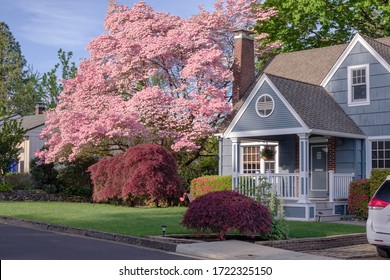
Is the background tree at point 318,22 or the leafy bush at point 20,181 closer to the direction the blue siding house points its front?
the leafy bush

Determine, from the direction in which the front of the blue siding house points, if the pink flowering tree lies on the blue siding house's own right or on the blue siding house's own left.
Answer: on the blue siding house's own right

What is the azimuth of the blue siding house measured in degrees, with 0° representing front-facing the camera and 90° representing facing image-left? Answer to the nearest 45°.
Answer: approximately 45°

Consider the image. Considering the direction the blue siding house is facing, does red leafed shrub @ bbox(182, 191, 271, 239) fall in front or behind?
in front

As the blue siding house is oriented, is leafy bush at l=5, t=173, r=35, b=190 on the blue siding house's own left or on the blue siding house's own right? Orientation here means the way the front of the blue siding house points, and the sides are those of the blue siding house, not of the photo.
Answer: on the blue siding house's own right

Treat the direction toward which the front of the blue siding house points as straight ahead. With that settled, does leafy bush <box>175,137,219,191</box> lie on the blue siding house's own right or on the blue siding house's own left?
on the blue siding house's own right

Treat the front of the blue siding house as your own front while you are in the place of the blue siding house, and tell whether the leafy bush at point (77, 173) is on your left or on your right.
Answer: on your right

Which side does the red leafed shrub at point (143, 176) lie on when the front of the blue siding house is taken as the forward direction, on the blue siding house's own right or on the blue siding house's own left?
on the blue siding house's own right

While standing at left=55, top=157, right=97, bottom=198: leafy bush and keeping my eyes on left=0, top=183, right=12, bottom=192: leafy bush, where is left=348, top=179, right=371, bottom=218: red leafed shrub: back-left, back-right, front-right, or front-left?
back-left

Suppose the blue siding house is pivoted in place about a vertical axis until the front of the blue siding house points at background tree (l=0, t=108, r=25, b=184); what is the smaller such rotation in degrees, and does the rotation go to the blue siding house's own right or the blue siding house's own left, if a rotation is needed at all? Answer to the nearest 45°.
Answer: approximately 90° to the blue siding house's own right

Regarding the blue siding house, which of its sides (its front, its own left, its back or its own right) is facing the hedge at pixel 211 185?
right
